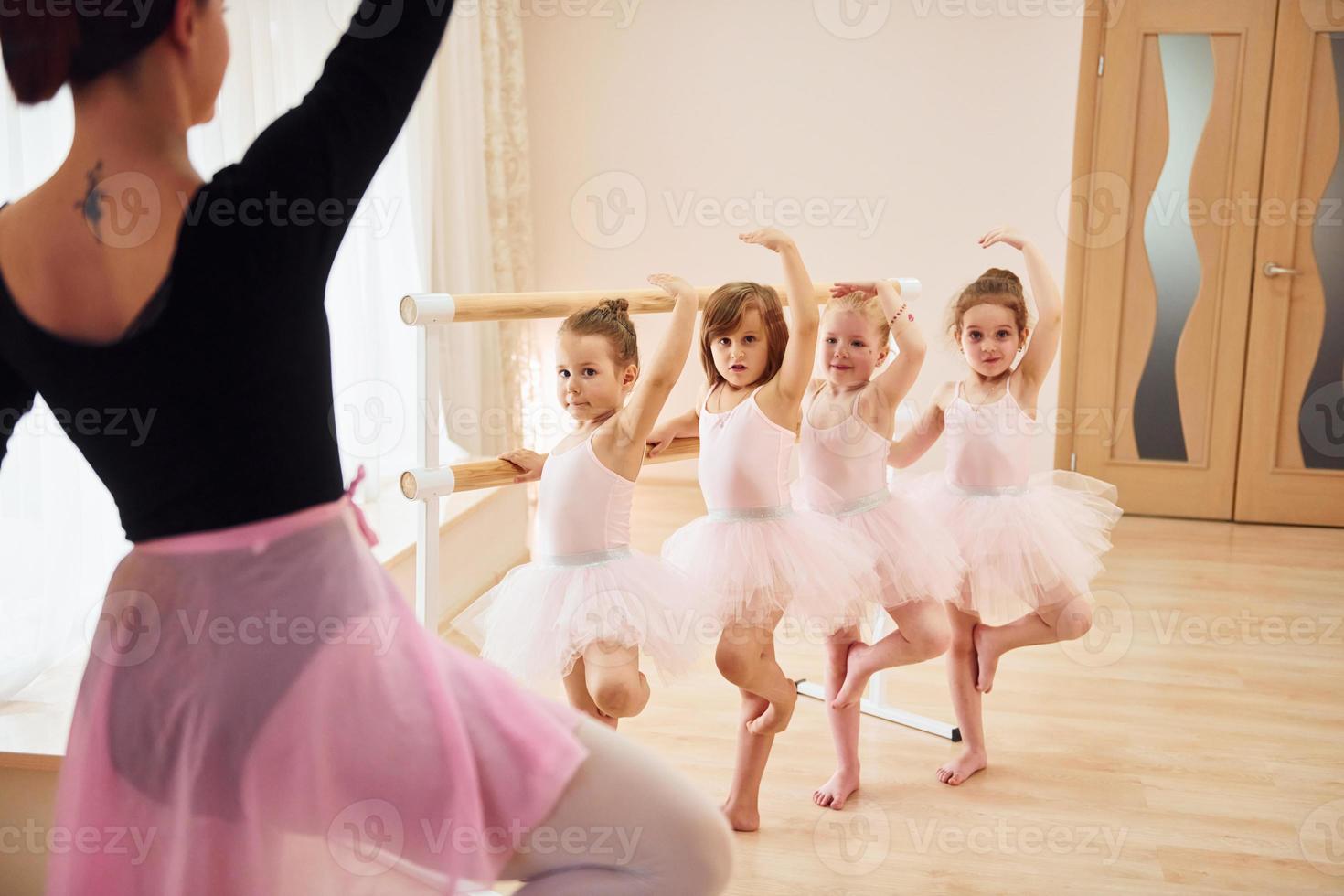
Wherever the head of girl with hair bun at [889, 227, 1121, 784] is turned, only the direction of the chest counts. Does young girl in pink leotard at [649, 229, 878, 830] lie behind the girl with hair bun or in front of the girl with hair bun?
in front

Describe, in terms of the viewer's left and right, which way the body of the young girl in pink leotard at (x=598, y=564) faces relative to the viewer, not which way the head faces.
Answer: facing the viewer and to the left of the viewer

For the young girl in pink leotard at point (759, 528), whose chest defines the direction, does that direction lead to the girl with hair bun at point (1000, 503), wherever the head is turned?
no

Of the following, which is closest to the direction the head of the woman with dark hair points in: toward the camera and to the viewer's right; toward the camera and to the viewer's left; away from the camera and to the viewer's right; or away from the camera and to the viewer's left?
away from the camera and to the viewer's right

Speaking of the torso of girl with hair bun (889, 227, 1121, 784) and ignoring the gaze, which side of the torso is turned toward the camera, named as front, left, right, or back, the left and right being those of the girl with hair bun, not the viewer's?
front

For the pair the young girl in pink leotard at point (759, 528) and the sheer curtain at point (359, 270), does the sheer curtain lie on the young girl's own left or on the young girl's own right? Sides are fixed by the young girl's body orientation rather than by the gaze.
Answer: on the young girl's own right

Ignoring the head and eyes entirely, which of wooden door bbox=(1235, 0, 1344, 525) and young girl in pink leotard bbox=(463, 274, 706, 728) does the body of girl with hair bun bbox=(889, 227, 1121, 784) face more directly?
the young girl in pink leotard

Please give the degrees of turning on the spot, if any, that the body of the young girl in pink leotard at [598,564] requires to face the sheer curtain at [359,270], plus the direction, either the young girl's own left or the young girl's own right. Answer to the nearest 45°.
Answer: approximately 135° to the young girl's own right

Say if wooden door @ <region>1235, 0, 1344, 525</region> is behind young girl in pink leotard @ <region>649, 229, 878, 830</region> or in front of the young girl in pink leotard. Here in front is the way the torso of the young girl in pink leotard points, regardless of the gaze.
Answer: behind

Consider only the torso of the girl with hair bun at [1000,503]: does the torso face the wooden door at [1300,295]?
no

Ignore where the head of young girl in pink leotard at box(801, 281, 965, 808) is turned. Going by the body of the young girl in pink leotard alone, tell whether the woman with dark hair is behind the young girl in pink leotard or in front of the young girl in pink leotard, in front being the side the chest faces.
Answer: in front
